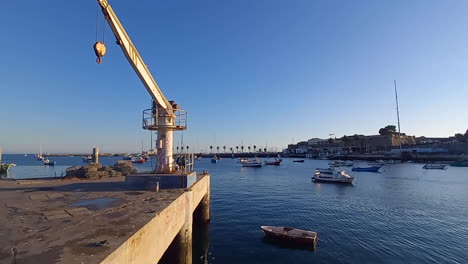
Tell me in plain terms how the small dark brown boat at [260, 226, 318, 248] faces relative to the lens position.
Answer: facing away from the viewer and to the left of the viewer
